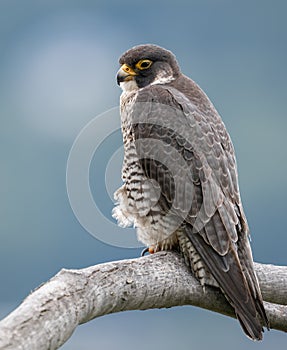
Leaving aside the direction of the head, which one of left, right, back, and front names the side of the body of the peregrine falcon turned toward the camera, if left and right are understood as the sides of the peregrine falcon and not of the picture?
left
